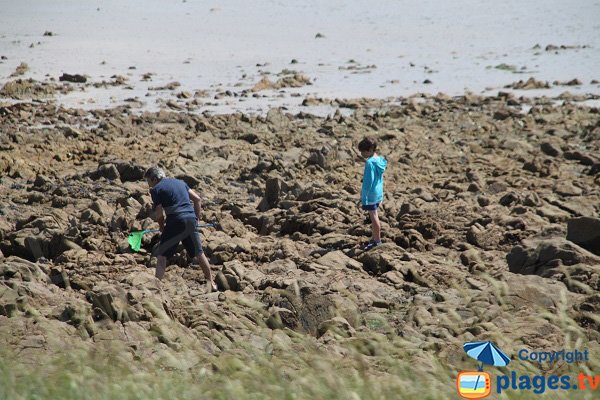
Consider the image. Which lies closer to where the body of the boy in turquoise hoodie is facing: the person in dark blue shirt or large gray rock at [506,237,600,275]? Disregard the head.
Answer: the person in dark blue shirt

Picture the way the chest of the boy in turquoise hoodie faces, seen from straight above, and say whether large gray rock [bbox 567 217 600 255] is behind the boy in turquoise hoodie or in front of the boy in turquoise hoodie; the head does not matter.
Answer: behind

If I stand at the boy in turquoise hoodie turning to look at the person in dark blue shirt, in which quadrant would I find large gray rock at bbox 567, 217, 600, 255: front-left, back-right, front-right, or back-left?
back-left

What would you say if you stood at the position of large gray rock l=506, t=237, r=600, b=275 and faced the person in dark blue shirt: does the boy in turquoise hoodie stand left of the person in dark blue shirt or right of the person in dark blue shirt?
right

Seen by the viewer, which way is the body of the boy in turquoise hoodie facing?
to the viewer's left

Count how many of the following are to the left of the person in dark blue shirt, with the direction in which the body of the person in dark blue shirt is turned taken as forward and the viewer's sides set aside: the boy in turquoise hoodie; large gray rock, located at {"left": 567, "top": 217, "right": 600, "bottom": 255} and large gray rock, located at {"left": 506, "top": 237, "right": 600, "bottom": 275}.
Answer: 0

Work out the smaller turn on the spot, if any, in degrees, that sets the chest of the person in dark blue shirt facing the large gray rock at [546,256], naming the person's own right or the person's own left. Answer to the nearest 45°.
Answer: approximately 135° to the person's own right

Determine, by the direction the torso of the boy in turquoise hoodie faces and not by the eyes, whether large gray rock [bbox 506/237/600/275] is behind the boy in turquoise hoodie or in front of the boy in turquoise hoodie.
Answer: behind

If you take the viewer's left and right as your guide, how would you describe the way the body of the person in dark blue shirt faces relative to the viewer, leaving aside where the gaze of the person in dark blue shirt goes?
facing away from the viewer and to the left of the viewer

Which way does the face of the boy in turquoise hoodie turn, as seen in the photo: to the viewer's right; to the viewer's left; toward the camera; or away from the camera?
to the viewer's left

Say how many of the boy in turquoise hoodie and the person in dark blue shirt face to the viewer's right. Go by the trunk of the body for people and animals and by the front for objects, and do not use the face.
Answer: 0

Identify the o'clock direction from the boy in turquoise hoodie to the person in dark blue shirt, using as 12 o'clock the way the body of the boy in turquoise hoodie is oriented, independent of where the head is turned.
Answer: The person in dark blue shirt is roughly at 11 o'clock from the boy in turquoise hoodie.

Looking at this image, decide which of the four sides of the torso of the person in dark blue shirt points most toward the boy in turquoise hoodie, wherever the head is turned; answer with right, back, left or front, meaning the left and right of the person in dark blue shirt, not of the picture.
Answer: right
